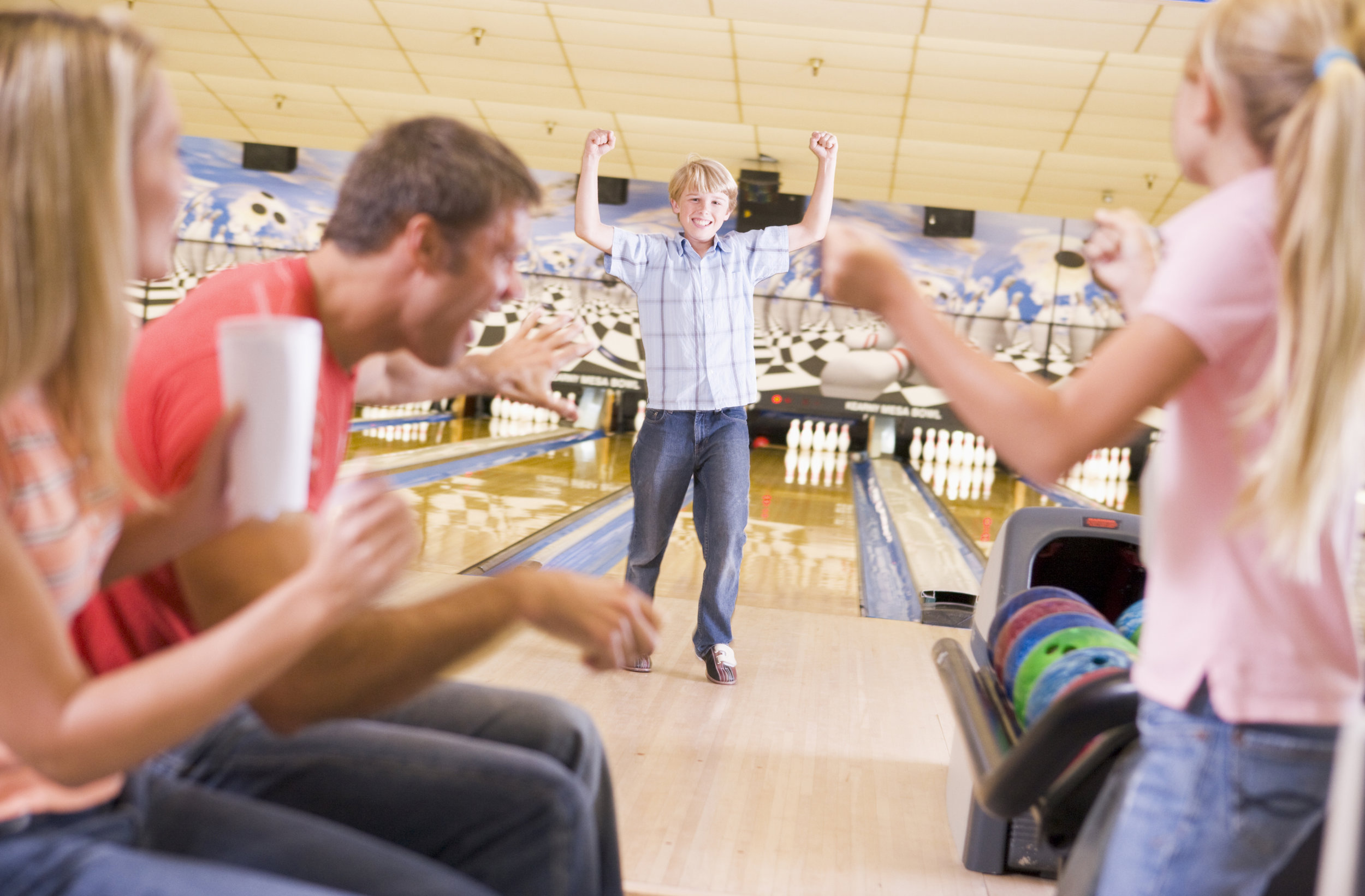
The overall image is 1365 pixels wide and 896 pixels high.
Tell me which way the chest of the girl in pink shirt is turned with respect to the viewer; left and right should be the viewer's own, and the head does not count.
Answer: facing away from the viewer and to the left of the viewer

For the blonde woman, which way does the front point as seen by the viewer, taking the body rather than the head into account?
to the viewer's right

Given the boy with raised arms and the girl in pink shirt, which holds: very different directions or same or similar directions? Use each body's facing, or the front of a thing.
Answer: very different directions

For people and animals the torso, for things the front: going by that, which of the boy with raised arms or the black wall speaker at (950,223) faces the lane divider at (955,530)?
the black wall speaker

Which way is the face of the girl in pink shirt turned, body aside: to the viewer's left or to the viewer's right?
to the viewer's left

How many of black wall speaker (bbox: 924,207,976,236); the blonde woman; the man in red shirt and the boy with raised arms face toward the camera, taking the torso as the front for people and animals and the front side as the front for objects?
2

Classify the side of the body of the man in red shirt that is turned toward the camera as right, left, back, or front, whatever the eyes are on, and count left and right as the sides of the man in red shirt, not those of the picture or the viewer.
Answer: right

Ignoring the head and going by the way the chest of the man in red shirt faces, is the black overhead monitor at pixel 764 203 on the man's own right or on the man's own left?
on the man's own left

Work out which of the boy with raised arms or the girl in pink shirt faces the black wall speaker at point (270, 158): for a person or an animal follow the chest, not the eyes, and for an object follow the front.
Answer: the girl in pink shirt

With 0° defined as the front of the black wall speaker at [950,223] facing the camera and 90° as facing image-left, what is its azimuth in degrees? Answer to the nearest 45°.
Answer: approximately 0°

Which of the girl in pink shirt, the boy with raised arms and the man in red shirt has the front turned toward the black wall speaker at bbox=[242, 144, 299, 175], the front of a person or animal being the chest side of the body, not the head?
the girl in pink shirt

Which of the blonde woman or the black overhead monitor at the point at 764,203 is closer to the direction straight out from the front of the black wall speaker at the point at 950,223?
the blonde woman
